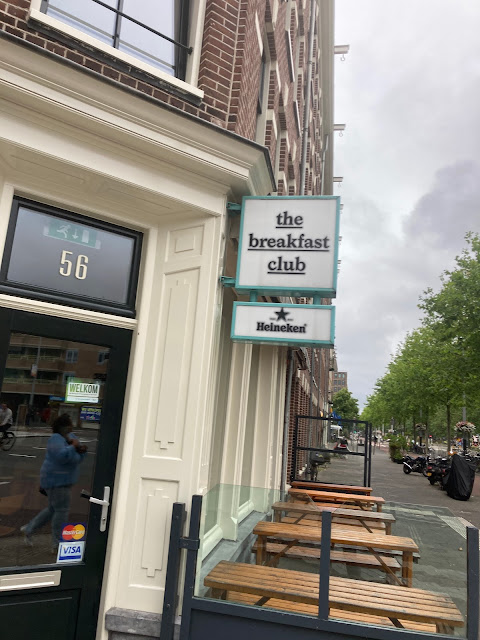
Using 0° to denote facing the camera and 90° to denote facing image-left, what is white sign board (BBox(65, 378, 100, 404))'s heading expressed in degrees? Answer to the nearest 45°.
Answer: approximately 0°

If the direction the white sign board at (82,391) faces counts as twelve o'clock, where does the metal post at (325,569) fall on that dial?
The metal post is roughly at 10 o'clock from the white sign board.

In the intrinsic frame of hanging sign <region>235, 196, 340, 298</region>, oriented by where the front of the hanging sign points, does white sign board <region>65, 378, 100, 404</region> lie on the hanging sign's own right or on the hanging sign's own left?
on the hanging sign's own right

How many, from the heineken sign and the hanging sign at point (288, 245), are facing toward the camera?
2

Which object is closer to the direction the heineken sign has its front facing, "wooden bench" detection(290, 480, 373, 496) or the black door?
the black door

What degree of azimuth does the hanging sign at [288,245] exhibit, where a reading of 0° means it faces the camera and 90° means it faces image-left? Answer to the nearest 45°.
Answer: approximately 0°
